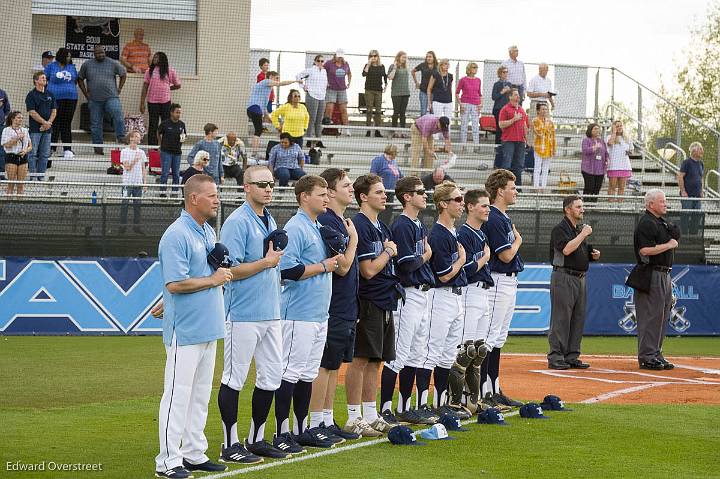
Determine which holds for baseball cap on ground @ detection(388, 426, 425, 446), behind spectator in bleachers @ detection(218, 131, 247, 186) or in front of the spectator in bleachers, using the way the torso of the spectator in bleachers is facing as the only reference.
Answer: in front

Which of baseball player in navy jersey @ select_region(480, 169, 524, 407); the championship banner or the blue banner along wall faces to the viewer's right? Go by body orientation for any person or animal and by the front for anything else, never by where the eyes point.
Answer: the baseball player in navy jersey

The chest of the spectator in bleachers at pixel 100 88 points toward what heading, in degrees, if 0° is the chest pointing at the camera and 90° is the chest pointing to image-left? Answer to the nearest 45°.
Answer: approximately 0°

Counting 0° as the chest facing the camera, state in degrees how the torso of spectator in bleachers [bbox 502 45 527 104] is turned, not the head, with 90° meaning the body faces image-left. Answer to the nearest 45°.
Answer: approximately 0°

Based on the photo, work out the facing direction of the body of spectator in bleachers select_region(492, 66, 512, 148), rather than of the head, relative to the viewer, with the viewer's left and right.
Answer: facing the viewer and to the right of the viewer

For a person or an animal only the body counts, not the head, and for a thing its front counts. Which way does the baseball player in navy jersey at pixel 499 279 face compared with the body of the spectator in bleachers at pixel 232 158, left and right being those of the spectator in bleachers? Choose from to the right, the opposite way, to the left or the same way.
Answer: to the left

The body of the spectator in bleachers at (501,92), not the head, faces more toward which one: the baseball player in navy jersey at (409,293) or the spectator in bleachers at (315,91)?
the baseball player in navy jersey

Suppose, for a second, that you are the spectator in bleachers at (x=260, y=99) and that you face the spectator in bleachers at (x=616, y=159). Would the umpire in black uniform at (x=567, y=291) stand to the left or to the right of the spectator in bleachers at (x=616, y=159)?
right

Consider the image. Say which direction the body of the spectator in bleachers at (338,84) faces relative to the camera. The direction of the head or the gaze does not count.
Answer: toward the camera

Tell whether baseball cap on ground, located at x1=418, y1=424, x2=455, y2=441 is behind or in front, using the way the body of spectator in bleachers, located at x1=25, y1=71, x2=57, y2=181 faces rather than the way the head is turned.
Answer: in front

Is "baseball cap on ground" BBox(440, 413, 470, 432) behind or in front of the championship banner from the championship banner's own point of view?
in front

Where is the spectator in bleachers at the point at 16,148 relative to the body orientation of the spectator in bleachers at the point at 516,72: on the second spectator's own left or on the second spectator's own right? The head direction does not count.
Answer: on the second spectator's own right

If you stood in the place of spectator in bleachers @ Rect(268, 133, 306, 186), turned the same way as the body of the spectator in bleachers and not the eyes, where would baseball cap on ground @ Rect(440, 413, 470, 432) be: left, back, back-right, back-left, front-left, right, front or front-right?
front

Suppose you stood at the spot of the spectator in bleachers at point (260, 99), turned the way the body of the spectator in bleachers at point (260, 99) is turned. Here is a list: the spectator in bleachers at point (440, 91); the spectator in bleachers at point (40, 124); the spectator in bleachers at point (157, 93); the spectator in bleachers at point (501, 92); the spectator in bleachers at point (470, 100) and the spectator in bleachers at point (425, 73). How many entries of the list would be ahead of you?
4
